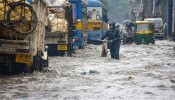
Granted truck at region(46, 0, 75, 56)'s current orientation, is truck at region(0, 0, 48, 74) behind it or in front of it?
behind

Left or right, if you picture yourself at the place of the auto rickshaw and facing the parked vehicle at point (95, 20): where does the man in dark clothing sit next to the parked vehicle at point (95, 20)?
left

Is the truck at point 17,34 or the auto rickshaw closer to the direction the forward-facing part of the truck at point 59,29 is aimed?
the auto rickshaw

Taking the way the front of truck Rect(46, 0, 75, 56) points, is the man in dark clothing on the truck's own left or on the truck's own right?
on the truck's own right

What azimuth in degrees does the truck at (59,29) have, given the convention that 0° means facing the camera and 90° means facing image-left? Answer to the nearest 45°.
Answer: approximately 180°
